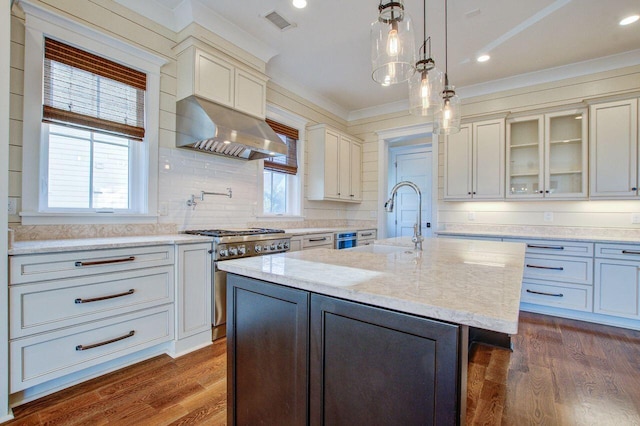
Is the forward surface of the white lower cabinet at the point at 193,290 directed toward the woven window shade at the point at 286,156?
no

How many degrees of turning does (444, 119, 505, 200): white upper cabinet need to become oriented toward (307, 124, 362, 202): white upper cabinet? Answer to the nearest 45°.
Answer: approximately 90° to its right

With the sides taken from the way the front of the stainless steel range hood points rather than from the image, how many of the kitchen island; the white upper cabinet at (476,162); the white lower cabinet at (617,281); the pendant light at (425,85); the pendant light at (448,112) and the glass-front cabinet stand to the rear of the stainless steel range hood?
0

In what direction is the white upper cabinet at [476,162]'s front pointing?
toward the camera

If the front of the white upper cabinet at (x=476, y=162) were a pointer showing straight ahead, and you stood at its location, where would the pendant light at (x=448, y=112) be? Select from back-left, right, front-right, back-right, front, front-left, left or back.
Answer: front

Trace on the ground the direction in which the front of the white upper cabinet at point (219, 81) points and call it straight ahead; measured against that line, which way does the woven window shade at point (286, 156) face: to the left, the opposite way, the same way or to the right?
the same way

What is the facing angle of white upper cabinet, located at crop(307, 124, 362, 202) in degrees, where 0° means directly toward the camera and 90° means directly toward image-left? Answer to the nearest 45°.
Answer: approximately 315°

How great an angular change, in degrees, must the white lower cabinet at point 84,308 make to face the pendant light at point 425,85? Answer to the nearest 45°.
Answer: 0° — it already faces it

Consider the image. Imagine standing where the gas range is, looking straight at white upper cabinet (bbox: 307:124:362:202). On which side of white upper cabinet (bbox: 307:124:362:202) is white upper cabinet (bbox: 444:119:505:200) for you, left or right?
right

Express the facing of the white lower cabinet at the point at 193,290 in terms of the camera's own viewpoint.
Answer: facing the viewer and to the right of the viewer

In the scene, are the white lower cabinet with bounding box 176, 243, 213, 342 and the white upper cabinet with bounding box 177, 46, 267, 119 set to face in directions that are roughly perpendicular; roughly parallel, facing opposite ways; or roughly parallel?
roughly parallel

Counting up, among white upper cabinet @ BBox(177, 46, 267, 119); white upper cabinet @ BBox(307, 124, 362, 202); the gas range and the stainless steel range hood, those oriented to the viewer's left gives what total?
0

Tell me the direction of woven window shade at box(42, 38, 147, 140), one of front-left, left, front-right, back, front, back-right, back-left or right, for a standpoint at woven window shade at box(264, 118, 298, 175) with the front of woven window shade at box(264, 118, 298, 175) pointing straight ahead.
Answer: right

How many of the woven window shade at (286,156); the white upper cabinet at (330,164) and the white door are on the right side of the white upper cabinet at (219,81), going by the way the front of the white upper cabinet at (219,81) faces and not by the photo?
0

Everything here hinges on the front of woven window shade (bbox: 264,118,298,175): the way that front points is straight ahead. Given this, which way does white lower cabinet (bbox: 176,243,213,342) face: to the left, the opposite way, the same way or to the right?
the same way
